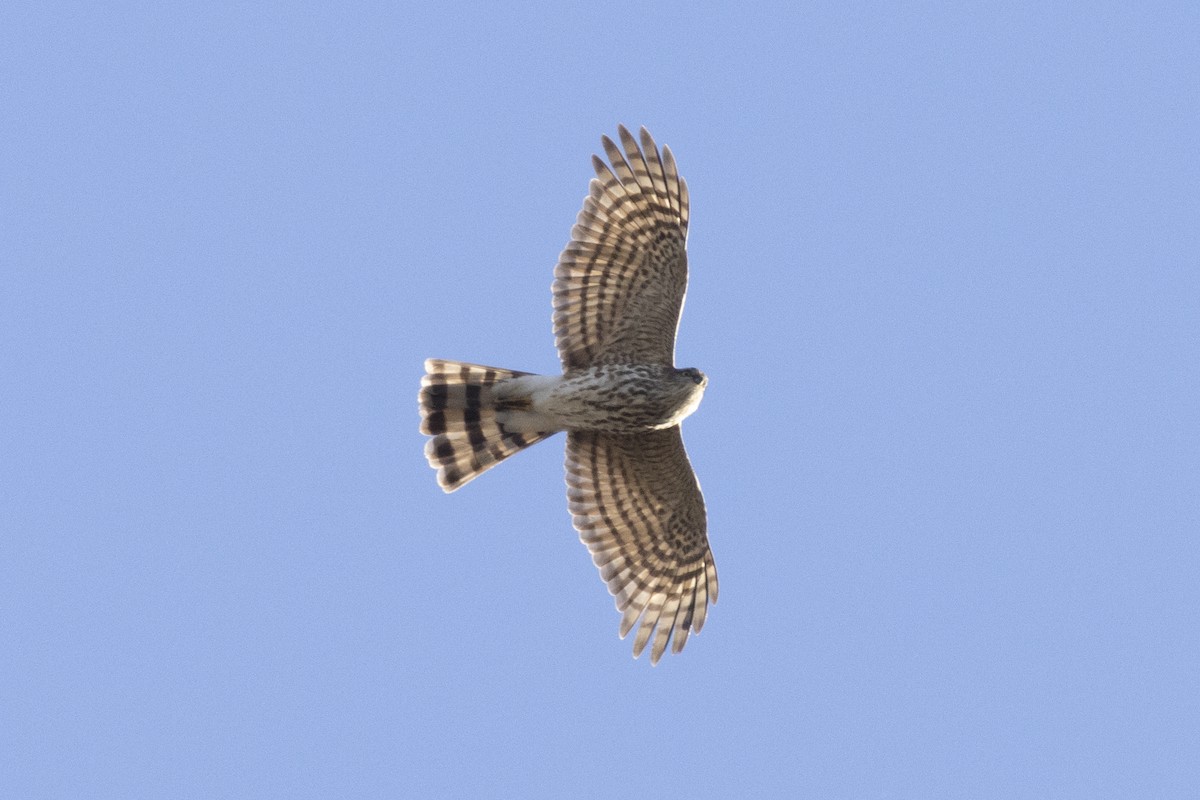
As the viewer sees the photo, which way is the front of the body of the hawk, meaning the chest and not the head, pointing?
to the viewer's right
